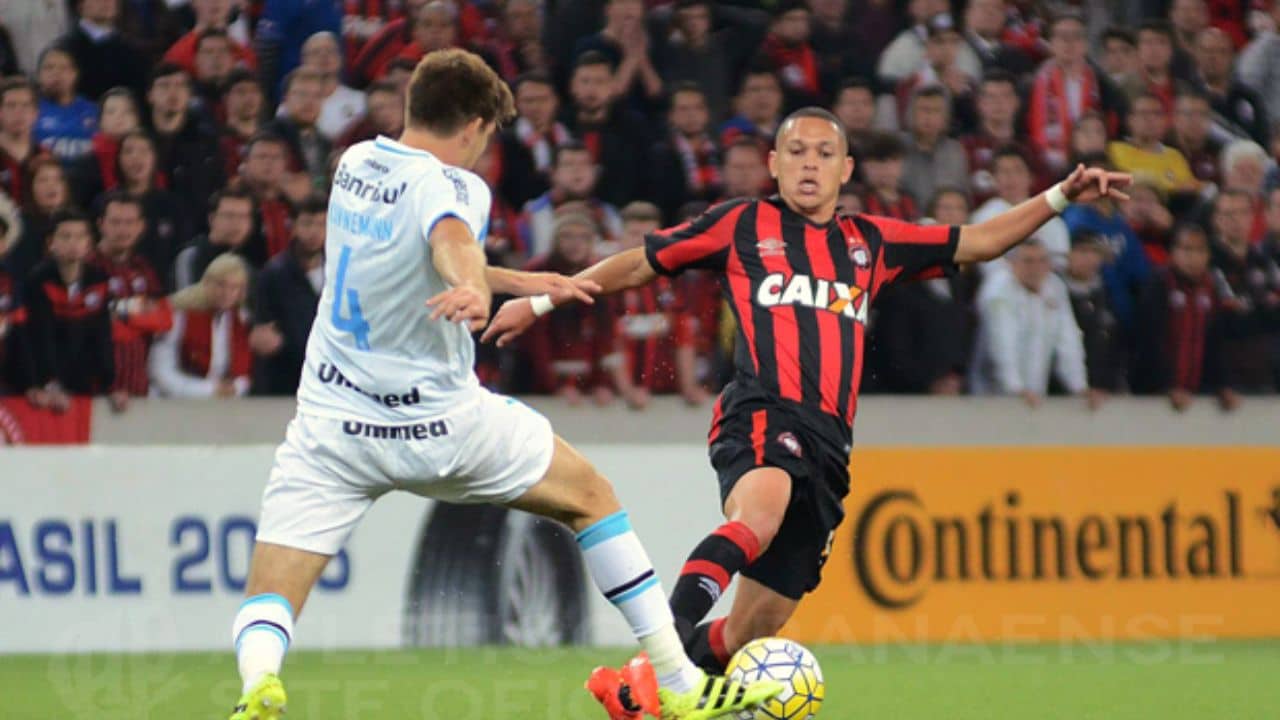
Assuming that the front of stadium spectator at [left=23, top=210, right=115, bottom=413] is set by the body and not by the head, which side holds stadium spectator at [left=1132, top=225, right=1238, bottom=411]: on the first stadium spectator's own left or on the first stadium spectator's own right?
on the first stadium spectator's own left

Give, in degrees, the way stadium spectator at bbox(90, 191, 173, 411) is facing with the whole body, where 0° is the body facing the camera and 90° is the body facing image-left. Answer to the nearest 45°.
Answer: approximately 0°

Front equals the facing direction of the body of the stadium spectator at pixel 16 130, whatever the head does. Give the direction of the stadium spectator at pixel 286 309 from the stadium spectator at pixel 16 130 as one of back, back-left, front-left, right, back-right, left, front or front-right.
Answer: front-left

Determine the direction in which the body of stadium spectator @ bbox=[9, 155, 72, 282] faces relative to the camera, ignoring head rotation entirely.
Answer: toward the camera

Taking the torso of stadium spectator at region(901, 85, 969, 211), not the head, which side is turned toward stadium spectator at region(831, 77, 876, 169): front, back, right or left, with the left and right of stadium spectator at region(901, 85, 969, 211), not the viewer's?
right

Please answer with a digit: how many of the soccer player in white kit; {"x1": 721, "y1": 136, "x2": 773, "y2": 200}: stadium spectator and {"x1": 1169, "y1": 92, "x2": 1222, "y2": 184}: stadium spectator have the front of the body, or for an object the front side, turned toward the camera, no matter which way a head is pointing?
2

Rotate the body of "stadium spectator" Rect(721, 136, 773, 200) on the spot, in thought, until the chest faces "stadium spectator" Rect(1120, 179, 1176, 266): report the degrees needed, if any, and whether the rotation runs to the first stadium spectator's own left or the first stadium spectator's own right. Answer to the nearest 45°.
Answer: approximately 90° to the first stadium spectator's own left

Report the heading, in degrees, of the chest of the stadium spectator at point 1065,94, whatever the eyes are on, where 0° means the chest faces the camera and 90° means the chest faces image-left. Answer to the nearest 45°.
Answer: approximately 0°

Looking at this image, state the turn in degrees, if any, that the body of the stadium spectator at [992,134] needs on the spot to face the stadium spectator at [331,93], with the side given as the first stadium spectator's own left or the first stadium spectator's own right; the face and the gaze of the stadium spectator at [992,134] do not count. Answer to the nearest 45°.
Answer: approximately 90° to the first stadium spectator's own right

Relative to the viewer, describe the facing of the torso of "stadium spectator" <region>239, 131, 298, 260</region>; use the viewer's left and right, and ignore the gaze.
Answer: facing the viewer
